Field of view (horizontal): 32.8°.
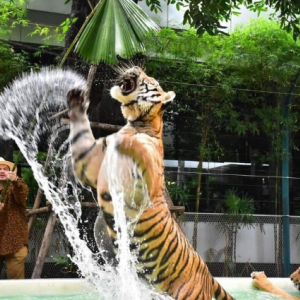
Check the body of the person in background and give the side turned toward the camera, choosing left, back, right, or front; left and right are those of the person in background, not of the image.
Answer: front

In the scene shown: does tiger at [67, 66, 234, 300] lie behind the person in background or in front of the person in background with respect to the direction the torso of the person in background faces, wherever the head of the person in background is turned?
in front

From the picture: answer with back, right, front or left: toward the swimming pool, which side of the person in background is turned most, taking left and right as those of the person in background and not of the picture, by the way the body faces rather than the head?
front

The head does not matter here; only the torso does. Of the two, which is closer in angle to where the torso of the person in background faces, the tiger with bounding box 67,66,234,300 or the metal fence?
the tiger
